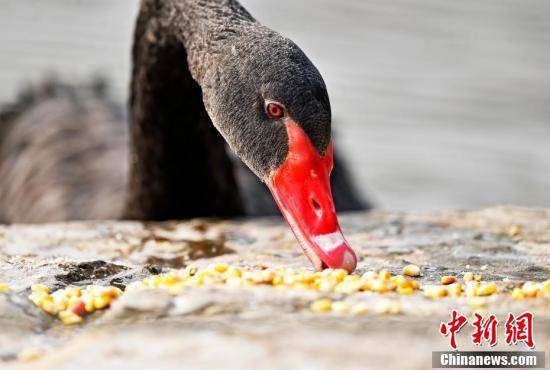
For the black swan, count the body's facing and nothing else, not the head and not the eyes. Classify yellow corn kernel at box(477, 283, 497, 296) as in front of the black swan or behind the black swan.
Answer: in front

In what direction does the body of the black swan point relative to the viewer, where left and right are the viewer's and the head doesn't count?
facing the viewer and to the right of the viewer

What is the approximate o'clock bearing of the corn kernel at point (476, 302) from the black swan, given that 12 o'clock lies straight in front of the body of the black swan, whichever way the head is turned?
The corn kernel is roughly at 1 o'clock from the black swan.

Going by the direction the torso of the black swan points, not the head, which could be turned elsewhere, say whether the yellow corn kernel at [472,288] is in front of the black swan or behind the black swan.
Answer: in front

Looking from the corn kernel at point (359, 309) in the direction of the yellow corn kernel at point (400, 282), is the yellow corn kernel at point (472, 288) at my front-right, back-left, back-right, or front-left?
front-right

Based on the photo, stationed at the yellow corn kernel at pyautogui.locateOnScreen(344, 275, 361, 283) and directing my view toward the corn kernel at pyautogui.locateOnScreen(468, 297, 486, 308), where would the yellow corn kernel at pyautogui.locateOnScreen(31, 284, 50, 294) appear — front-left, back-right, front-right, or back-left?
back-right

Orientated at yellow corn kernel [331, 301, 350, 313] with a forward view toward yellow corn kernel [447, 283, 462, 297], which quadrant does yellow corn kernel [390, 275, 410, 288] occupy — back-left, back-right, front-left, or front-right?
front-left

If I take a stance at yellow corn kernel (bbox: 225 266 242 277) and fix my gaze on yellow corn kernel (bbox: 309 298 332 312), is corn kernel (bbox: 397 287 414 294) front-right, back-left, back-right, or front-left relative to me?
front-left
